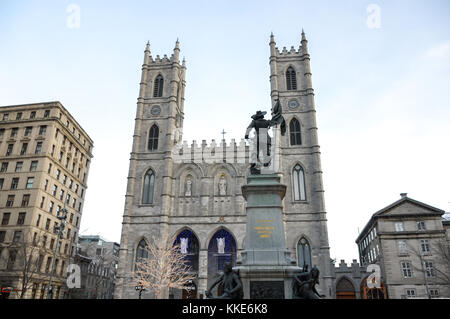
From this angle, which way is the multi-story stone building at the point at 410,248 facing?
toward the camera

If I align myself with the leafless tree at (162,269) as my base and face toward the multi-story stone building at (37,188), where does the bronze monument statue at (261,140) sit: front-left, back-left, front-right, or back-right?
back-left

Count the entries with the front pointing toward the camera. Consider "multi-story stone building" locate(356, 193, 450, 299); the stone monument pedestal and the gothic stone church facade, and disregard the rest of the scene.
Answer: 3

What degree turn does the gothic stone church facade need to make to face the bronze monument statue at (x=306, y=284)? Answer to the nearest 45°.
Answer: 0° — it already faces it

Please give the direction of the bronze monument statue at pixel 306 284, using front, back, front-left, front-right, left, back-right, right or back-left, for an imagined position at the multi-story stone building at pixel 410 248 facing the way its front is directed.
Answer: front

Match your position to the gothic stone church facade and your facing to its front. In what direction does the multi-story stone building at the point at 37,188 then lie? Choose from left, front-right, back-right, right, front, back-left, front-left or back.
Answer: right

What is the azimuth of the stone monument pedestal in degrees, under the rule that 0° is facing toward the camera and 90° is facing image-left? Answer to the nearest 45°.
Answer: approximately 0°

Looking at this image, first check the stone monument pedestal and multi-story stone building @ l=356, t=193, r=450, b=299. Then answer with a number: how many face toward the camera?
2

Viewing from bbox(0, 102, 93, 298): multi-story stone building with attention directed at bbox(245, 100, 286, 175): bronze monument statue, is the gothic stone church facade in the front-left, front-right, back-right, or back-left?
front-left

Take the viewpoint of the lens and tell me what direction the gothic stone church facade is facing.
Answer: facing the viewer

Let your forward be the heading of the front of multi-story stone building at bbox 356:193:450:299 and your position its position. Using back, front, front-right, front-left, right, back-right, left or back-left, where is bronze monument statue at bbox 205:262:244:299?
front
